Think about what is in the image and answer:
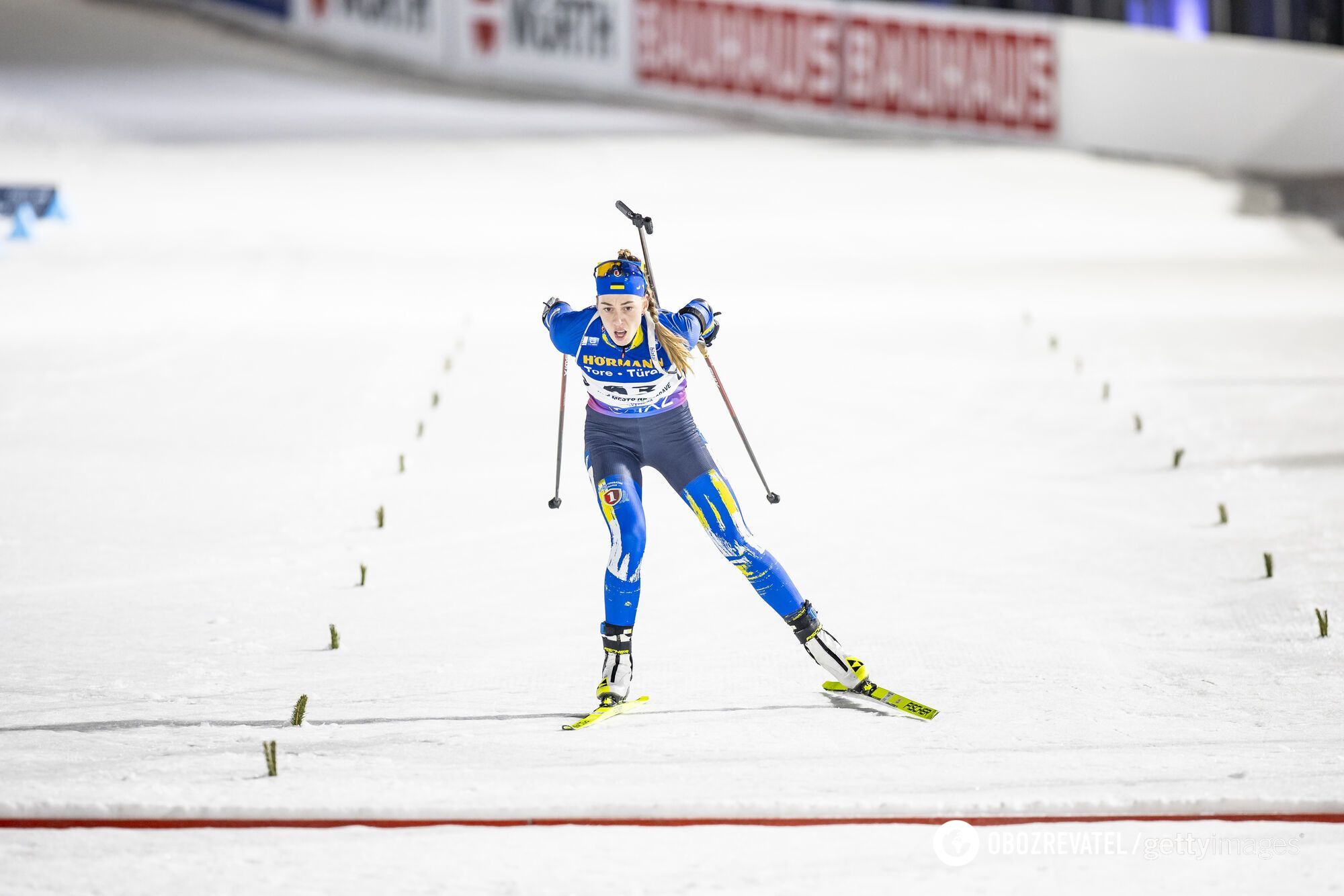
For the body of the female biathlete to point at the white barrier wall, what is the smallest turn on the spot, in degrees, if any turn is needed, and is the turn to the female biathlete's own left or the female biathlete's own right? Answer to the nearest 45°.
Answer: approximately 180°

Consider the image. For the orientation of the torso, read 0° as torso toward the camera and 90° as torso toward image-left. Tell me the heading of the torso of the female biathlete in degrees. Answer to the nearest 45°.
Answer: approximately 0°

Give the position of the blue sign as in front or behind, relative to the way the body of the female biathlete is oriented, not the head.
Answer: behind
